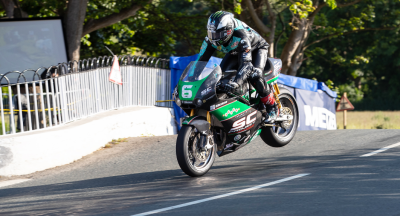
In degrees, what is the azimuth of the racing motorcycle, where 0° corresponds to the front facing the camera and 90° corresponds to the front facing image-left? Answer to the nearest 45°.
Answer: approximately 45°

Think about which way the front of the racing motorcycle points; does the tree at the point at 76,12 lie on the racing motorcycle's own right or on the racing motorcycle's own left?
on the racing motorcycle's own right

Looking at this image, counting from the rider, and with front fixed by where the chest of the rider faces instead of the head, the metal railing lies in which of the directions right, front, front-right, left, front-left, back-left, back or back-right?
right

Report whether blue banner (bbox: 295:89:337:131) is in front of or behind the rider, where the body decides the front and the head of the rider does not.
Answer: behind

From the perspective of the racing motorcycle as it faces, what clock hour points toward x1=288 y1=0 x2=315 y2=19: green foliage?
The green foliage is roughly at 5 o'clock from the racing motorcycle.

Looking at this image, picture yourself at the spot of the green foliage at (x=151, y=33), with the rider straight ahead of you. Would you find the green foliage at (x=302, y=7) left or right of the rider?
left

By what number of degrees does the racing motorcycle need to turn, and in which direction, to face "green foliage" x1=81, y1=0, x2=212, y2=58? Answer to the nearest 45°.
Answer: approximately 135° to its right

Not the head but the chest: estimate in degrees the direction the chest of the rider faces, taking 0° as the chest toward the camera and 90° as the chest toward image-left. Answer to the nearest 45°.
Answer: approximately 45°

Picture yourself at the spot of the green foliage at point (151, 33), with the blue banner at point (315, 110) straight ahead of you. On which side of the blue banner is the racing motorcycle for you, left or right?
right

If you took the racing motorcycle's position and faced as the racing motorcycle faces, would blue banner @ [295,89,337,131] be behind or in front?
behind
